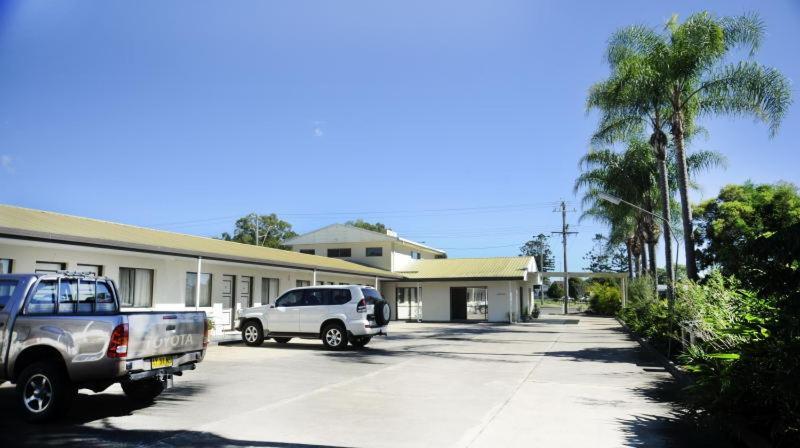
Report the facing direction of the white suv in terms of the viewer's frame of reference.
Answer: facing away from the viewer and to the left of the viewer

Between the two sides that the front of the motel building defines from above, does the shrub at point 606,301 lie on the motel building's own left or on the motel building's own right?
on the motel building's own left

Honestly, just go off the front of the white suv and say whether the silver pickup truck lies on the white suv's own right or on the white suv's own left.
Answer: on the white suv's own left

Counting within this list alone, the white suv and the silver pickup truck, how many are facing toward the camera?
0

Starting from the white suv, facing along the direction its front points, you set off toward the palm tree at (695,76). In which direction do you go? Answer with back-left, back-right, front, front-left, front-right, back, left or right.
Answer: back-right

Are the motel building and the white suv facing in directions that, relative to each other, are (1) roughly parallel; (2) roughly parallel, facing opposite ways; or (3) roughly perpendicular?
roughly parallel, facing opposite ways

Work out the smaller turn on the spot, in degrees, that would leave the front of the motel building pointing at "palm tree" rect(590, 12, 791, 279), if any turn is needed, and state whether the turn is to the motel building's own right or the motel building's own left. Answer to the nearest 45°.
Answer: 0° — it already faces it

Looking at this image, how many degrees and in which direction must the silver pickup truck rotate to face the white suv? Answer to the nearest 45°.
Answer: approximately 90° to its right

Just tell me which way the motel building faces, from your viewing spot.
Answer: facing the viewer and to the right of the viewer

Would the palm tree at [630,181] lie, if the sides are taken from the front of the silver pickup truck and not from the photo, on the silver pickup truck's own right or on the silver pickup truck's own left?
on the silver pickup truck's own right

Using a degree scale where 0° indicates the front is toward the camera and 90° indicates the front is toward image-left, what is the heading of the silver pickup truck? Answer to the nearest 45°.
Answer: approximately 135°

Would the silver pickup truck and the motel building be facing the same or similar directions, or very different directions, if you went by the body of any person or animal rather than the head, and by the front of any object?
very different directions

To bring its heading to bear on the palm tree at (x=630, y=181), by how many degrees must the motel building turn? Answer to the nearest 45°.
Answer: approximately 45° to its left

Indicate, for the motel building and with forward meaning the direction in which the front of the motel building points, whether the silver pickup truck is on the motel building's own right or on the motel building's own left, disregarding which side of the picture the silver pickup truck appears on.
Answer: on the motel building's own right
